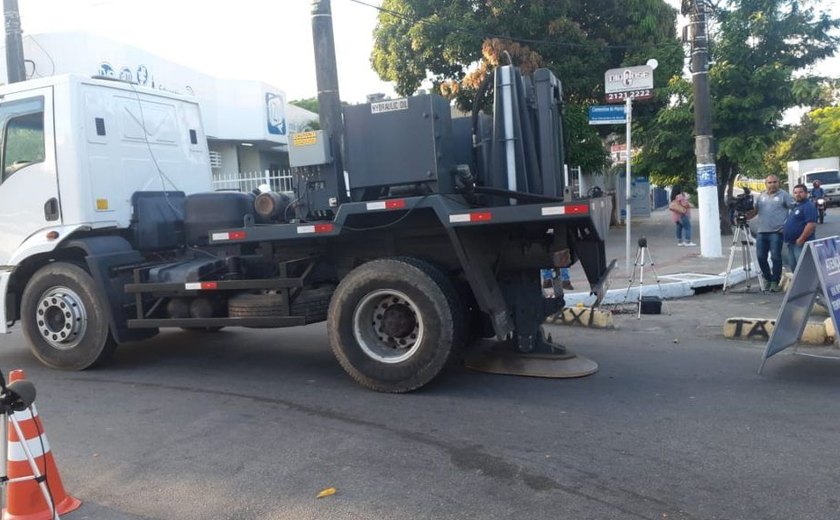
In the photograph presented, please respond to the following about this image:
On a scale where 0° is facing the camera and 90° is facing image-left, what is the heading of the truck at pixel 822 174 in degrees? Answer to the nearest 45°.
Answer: approximately 315°

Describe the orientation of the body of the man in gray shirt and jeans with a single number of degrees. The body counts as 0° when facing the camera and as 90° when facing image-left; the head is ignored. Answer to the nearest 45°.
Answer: approximately 0°

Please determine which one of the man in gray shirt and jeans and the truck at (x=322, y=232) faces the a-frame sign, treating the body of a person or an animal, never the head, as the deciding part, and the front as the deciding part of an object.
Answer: the man in gray shirt and jeans

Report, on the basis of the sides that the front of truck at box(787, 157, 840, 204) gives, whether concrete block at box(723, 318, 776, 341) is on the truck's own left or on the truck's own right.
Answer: on the truck's own right

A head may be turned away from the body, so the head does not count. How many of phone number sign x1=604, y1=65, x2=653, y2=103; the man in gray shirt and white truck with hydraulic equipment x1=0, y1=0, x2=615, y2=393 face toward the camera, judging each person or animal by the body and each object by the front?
2

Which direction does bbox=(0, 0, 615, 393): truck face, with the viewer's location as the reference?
facing away from the viewer and to the left of the viewer

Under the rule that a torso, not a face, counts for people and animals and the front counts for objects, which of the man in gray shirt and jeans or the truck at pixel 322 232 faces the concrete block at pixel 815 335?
the man in gray shirt and jeans

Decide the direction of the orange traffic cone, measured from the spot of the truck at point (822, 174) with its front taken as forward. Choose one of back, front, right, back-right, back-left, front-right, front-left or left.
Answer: front-right
